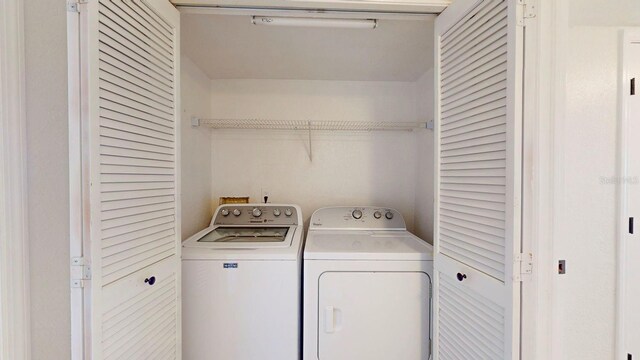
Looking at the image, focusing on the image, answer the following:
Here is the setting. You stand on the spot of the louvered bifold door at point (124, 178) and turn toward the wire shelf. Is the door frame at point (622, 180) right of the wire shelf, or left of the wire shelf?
right

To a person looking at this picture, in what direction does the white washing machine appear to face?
facing the viewer

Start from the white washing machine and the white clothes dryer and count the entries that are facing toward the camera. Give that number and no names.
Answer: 2

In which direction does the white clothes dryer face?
toward the camera

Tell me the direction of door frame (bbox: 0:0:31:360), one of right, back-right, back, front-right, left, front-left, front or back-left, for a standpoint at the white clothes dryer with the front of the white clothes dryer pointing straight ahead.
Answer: front-right

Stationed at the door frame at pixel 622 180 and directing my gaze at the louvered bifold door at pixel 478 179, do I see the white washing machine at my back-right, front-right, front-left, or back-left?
front-right

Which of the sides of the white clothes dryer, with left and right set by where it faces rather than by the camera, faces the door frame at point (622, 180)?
left
